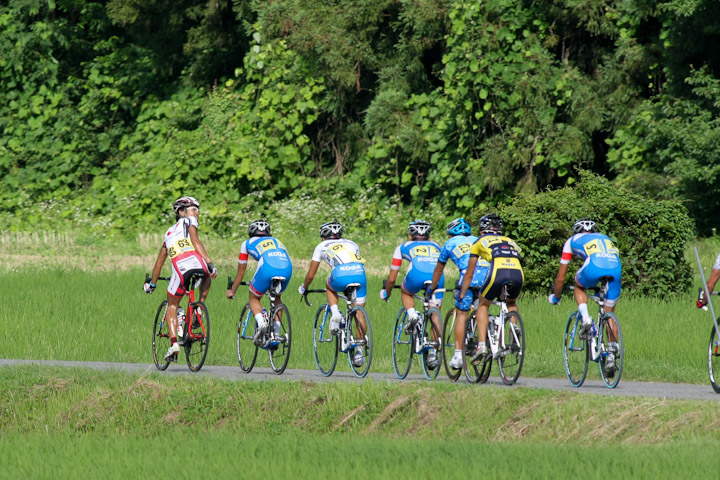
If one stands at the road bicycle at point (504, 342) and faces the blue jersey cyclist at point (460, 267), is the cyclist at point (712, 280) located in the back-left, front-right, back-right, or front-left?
back-right

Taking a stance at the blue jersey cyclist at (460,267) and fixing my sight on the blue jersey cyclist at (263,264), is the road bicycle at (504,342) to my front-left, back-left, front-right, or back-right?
back-left

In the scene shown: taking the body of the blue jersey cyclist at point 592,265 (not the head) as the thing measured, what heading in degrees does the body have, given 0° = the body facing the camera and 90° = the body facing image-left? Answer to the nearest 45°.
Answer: approximately 135°

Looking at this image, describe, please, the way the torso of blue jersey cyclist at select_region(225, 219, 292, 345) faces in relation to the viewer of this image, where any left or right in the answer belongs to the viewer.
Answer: facing away from the viewer and to the left of the viewer

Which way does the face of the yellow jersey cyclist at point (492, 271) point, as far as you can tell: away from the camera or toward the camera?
away from the camera

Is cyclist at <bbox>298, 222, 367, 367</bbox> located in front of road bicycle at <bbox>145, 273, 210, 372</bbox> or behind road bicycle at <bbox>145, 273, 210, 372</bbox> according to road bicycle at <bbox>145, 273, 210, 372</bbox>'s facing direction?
behind

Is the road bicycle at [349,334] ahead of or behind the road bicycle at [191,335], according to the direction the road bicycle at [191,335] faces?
behind

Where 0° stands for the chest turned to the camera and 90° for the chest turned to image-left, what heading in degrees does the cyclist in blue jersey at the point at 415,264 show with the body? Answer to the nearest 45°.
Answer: approximately 135°

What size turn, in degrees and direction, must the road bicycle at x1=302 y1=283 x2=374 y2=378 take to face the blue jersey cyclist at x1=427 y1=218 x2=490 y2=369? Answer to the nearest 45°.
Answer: approximately 135° to its right

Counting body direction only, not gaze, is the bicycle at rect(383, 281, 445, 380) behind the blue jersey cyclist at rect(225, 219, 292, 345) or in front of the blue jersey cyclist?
behind

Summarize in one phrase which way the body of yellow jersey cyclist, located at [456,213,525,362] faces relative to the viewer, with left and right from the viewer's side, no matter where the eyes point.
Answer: facing away from the viewer and to the left of the viewer
